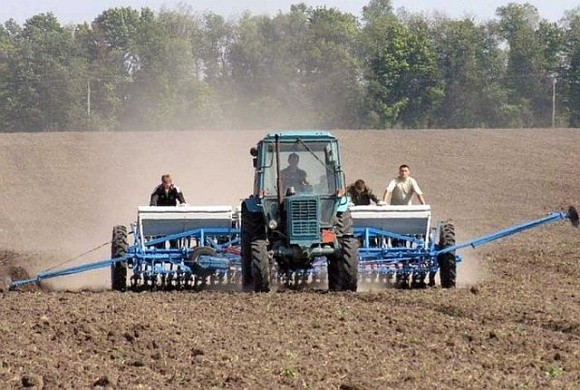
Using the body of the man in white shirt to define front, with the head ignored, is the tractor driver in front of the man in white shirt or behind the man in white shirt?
in front

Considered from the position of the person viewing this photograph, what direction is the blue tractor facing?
facing the viewer

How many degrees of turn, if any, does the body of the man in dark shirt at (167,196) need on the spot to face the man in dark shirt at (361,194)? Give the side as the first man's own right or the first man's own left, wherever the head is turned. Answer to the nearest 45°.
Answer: approximately 90° to the first man's own left

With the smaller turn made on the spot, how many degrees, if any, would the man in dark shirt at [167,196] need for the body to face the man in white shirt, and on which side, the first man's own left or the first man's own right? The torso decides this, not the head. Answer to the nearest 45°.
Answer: approximately 90° to the first man's own left

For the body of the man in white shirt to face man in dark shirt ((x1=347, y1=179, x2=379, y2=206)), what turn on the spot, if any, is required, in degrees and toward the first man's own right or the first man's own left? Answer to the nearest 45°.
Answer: approximately 90° to the first man's own right

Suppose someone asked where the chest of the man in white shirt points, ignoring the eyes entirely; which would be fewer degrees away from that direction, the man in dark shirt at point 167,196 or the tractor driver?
the tractor driver

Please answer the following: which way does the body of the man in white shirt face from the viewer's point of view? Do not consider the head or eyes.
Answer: toward the camera

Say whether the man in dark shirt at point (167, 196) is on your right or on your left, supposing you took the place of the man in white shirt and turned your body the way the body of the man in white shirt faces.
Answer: on your right

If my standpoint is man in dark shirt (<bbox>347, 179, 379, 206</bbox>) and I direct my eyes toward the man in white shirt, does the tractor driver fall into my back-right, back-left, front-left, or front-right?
back-right

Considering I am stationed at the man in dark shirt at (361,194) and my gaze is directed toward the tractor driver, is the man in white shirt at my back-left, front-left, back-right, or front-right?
back-left
